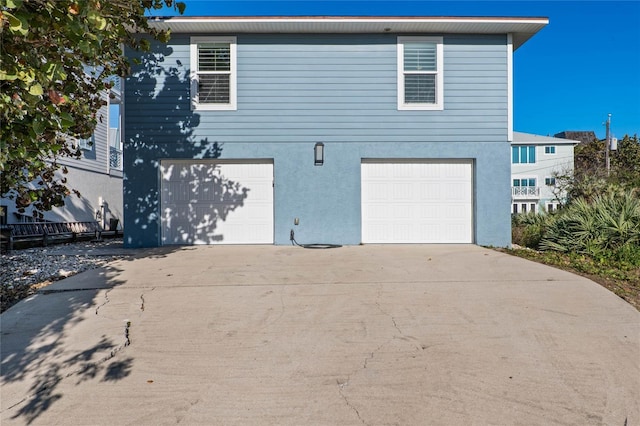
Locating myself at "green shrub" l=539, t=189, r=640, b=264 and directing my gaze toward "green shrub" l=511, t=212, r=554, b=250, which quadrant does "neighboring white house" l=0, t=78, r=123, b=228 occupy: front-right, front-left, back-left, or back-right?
front-left

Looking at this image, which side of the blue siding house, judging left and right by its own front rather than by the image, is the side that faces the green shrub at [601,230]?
left

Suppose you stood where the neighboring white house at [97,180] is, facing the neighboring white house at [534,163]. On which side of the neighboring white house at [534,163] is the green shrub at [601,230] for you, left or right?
right

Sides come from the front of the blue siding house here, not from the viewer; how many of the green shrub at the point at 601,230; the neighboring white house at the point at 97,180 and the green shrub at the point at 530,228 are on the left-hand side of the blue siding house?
2

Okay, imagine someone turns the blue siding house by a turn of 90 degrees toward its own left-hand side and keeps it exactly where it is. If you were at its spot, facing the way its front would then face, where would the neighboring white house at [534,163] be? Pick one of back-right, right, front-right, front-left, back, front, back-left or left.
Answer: front-left

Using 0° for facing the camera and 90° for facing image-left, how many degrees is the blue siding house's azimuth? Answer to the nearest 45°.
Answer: approximately 0°

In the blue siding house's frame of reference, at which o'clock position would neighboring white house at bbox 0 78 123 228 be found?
The neighboring white house is roughly at 4 o'clock from the blue siding house.

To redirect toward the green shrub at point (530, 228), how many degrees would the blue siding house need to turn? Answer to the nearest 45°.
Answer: approximately 90° to its left

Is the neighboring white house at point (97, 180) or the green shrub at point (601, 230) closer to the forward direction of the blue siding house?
the green shrub
